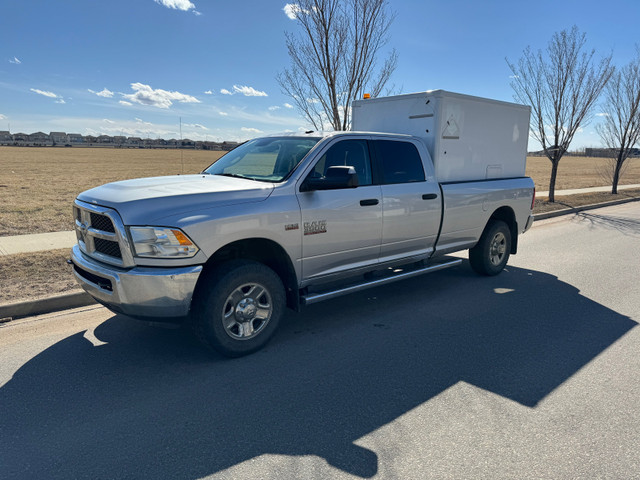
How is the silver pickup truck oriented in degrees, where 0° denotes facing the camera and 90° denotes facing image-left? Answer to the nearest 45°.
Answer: approximately 45°
